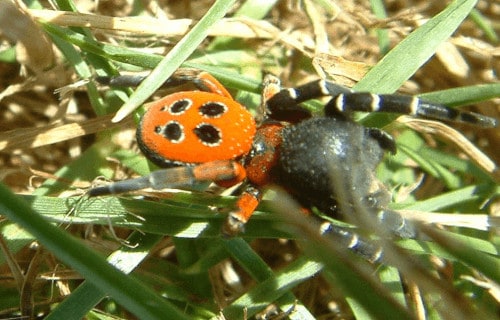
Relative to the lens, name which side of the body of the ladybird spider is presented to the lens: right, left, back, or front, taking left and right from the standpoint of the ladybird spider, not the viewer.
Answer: right

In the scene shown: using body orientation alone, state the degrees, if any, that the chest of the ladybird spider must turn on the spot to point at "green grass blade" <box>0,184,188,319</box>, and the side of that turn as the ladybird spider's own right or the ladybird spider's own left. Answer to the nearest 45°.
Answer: approximately 135° to the ladybird spider's own right

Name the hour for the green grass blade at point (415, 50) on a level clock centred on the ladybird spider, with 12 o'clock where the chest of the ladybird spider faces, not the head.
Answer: The green grass blade is roughly at 11 o'clock from the ladybird spider.
